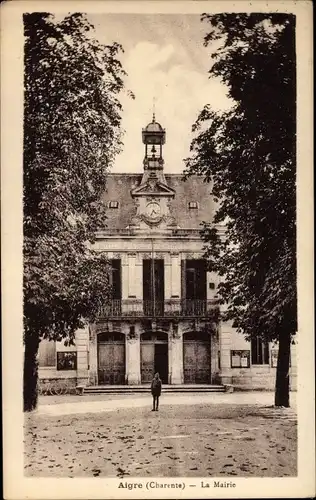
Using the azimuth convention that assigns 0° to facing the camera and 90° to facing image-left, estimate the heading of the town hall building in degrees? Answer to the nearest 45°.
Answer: approximately 0°
